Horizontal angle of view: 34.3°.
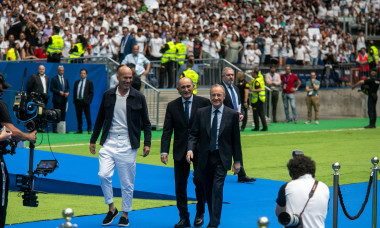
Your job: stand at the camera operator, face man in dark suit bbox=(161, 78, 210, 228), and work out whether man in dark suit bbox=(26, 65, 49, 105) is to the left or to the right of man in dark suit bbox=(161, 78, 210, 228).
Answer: left

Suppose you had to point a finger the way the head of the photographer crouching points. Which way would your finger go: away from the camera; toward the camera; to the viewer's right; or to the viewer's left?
away from the camera

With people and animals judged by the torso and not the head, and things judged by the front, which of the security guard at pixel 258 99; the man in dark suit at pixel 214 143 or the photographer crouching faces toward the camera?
the man in dark suit

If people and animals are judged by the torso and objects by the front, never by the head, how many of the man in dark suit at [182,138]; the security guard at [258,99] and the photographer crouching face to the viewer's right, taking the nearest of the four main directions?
0

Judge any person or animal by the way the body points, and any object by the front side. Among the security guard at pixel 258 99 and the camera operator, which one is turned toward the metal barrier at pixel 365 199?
the camera operator

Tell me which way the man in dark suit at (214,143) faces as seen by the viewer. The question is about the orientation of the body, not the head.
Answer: toward the camera

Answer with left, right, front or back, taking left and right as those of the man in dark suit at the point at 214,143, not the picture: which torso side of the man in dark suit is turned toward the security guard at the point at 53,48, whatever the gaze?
back

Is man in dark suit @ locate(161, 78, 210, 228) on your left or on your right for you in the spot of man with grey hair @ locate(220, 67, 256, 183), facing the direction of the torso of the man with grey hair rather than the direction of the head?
on your right

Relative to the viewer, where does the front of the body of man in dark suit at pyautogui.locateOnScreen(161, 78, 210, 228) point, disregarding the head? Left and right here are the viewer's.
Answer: facing the viewer

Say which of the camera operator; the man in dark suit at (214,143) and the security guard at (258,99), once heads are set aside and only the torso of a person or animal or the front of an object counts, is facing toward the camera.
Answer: the man in dark suit

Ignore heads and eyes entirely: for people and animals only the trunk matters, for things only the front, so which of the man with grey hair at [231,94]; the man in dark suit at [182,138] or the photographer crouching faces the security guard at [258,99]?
the photographer crouching

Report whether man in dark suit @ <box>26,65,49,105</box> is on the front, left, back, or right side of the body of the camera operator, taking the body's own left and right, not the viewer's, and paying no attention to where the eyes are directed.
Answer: left

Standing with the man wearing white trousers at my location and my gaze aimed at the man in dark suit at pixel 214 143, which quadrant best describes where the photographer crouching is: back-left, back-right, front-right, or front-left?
front-right

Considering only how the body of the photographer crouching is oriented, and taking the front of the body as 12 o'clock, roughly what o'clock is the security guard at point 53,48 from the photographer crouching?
The security guard is roughly at 11 o'clock from the photographer crouching.

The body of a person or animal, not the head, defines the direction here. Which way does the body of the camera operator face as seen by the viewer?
to the viewer's right

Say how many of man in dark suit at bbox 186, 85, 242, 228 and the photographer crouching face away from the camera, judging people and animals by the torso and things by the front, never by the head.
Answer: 1

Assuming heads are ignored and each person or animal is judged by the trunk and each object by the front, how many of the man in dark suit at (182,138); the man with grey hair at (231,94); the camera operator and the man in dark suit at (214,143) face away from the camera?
0

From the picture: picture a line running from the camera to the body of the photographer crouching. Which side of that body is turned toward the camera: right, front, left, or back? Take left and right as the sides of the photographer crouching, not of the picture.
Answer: back

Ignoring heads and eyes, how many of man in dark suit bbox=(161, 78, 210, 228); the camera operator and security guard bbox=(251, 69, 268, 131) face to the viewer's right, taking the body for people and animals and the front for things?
1
